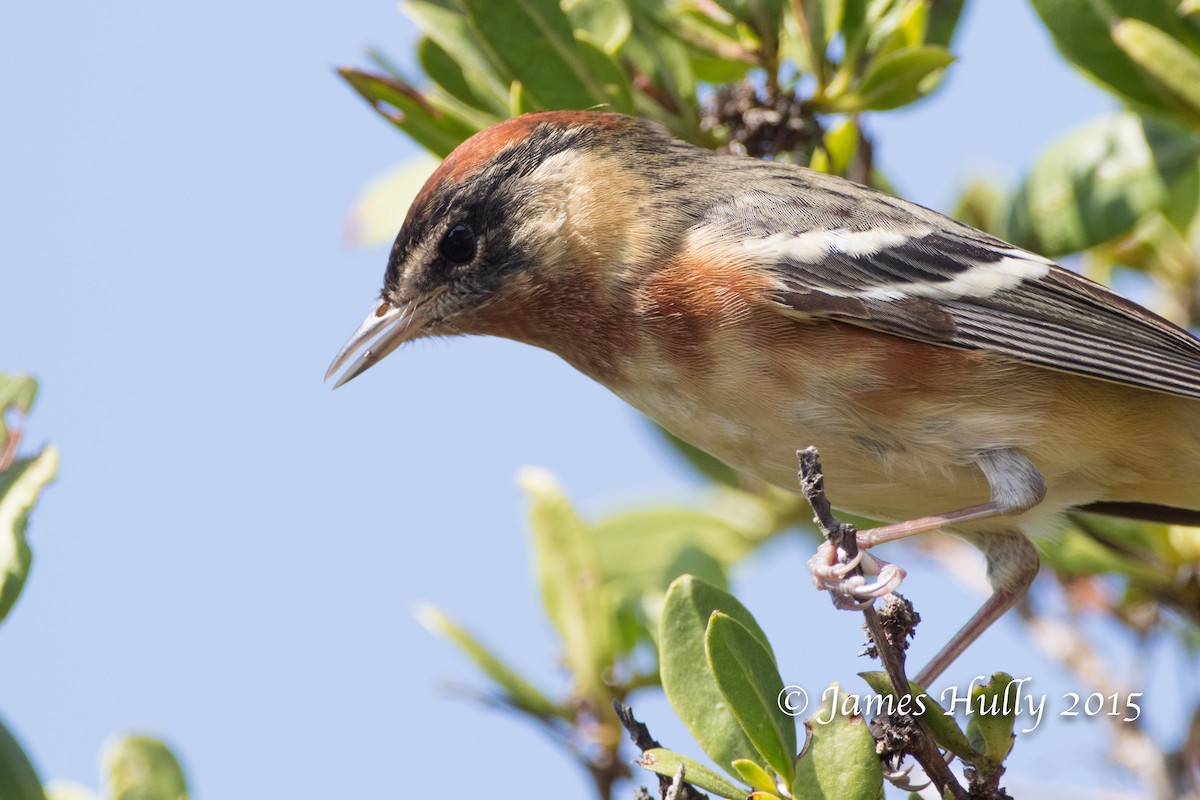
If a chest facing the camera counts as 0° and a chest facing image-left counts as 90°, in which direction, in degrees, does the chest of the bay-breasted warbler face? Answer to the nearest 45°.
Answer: approximately 90°
